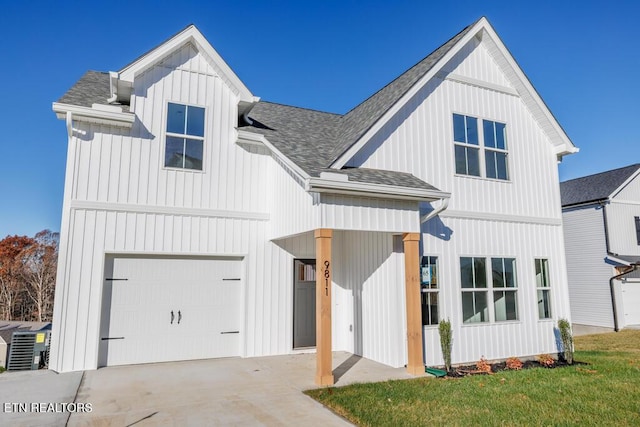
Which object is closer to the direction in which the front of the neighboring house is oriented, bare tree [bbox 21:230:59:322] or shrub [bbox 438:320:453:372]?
the shrub

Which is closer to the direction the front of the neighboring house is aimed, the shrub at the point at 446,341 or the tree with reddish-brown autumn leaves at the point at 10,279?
the shrub

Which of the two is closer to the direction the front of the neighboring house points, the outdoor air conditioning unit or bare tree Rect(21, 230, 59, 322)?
the outdoor air conditioning unit

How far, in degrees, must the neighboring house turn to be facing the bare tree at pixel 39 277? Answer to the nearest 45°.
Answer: approximately 135° to its right

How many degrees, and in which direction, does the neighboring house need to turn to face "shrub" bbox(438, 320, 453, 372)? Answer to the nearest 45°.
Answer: approximately 45° to its right

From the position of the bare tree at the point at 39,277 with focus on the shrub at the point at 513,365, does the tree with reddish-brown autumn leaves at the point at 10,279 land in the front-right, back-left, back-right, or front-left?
back-right

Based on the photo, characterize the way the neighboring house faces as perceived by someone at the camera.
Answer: facing the viewer and to the right of the viewer

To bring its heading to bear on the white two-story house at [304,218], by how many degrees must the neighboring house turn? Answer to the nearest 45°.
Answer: approximately 45° to its right

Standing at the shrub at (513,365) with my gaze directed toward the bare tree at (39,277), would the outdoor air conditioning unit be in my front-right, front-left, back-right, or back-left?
front-left

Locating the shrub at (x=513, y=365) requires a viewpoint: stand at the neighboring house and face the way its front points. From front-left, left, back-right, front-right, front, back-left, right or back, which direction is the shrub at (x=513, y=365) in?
front-right

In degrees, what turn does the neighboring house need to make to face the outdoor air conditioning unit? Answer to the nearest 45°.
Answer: approximately 90° to its right

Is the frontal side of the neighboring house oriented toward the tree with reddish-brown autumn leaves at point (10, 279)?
no

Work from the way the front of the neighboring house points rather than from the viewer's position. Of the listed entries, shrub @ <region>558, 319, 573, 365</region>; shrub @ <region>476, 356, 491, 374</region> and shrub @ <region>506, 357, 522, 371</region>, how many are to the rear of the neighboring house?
0
